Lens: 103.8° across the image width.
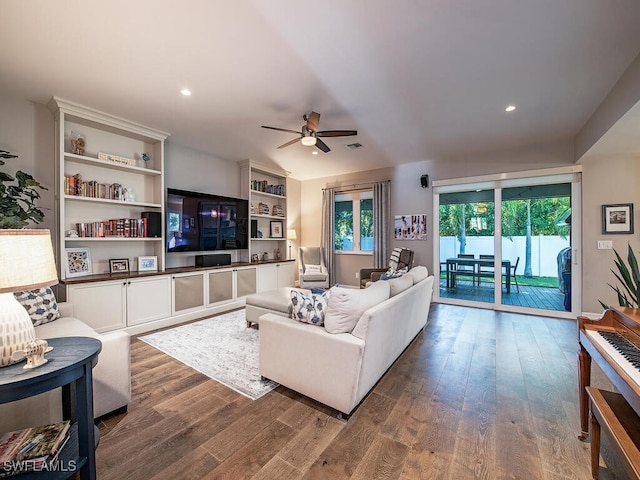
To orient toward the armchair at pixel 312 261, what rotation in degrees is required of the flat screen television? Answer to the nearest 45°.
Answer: approximately 45° to its left

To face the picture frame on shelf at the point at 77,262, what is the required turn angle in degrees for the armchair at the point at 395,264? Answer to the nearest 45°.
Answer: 0° — it already faces it

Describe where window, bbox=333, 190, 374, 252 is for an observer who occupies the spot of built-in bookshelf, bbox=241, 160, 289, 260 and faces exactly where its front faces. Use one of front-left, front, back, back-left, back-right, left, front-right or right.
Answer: front-left

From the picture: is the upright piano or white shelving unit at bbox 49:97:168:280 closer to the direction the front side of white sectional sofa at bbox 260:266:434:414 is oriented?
the white shelving unit

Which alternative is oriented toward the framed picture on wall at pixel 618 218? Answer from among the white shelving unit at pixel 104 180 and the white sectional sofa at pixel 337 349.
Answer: the white shelving unit

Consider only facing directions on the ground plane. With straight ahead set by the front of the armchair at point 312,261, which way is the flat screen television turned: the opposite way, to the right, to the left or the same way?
to the left

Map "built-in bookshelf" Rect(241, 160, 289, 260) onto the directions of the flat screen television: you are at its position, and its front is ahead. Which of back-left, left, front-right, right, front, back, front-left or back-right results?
left

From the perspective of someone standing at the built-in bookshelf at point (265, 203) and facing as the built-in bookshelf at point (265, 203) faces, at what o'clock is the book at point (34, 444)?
The book is roughly at 2 o'clock from the built-in bookshelf.

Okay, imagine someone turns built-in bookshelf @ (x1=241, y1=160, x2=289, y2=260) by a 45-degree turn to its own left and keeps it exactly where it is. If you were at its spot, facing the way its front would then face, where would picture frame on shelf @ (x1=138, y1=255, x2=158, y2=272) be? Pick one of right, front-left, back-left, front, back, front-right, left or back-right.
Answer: back-right

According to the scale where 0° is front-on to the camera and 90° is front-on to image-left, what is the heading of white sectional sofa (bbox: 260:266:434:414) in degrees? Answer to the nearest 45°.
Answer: approximately 135°

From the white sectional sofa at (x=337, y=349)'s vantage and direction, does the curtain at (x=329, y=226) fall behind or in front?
in front

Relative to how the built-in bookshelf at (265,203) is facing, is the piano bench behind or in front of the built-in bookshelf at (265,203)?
in front

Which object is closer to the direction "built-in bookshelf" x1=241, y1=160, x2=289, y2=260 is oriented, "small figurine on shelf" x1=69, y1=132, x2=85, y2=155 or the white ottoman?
the white ottoman

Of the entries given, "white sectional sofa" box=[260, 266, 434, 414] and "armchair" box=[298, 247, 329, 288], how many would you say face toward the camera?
1
